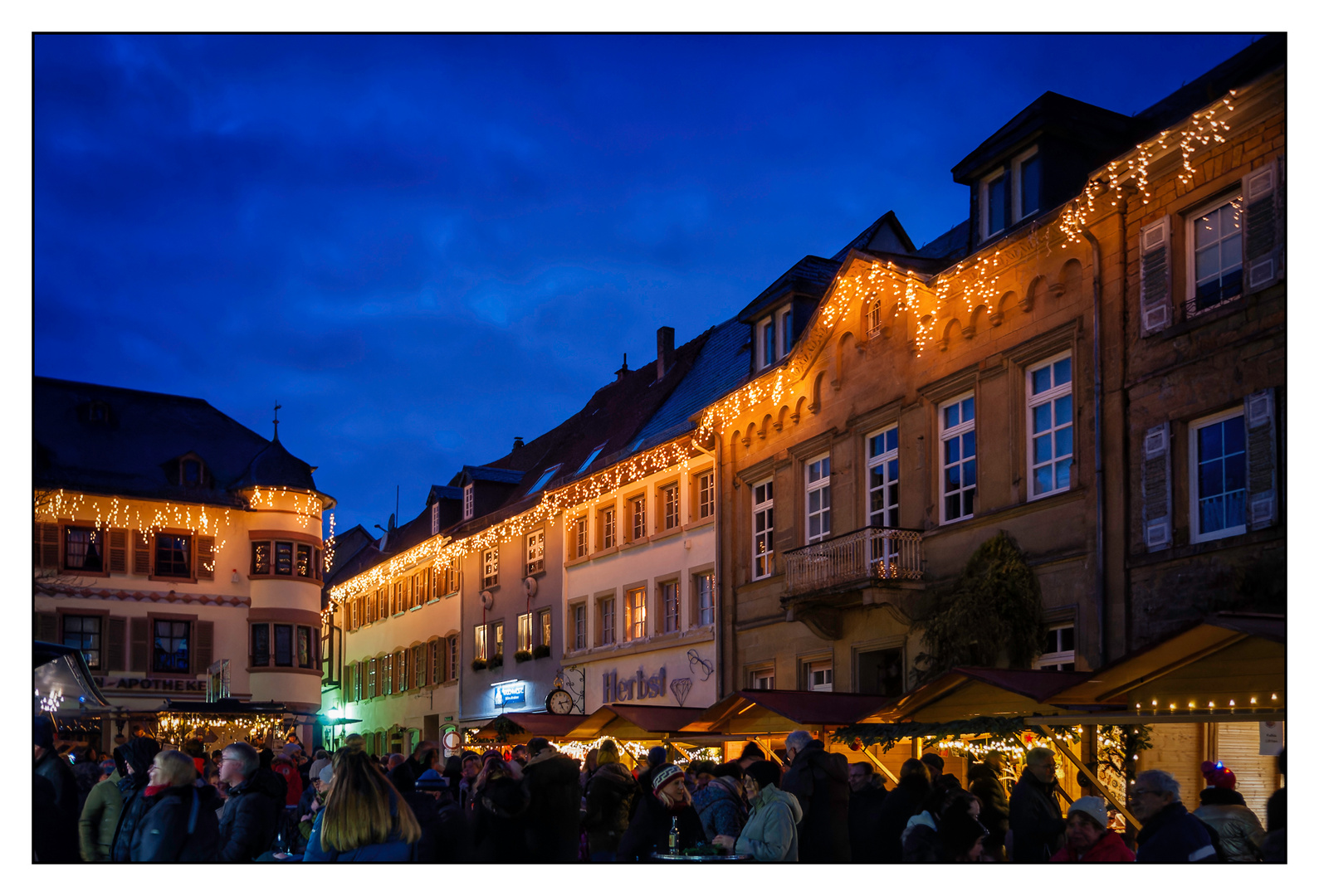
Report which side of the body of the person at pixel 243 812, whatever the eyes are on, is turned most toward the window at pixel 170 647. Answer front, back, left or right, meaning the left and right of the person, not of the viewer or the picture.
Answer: right

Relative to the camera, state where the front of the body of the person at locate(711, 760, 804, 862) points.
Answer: to the viewer's left

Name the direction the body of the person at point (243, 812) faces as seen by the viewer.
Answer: to the viewer's left

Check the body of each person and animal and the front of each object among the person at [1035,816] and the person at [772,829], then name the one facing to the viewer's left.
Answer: the person at [772,829]

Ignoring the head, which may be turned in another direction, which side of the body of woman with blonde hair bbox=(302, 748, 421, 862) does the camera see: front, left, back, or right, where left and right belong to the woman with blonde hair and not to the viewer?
back
